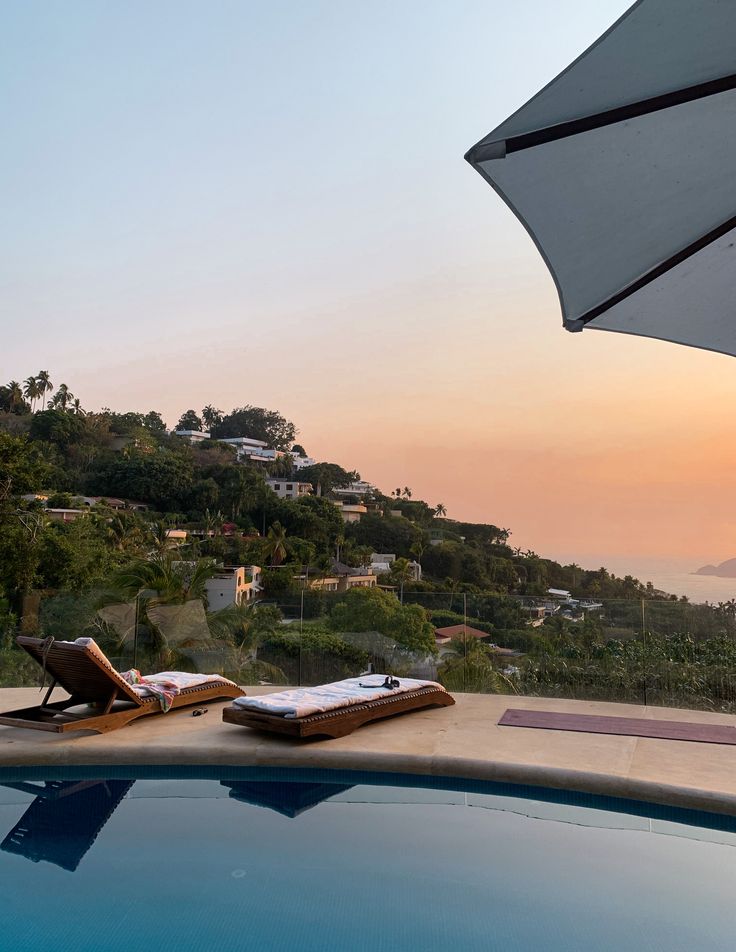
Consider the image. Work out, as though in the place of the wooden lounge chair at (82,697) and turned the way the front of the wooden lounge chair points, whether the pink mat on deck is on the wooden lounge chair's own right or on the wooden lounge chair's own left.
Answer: on the wooden lounge chair's own right

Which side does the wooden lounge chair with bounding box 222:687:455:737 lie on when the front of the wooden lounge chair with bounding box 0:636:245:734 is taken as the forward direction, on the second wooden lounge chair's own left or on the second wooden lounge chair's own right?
on the second wooden lounge chair's own right

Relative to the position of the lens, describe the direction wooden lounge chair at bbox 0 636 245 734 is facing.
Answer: facing away from the viewer and to the right of the viewer
